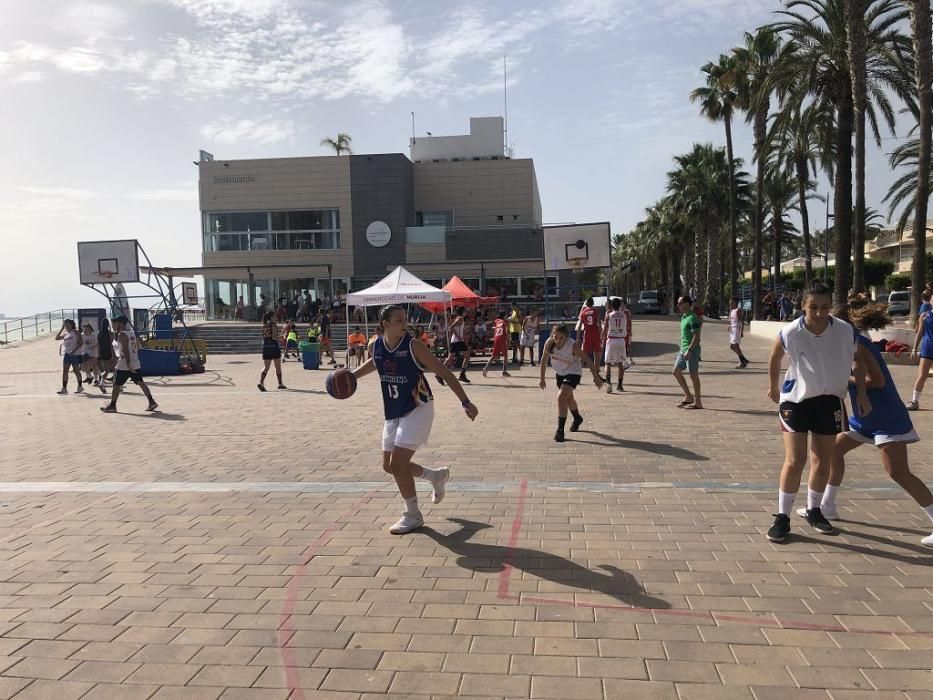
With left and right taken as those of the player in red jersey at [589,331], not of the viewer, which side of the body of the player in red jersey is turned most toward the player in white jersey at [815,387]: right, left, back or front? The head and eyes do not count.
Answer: back

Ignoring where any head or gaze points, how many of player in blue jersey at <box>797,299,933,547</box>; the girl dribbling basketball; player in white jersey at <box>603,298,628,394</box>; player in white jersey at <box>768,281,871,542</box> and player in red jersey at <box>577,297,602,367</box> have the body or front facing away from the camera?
2

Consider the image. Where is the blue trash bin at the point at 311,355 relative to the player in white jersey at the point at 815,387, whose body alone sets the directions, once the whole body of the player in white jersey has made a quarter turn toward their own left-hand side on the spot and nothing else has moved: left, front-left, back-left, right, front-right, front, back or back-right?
back-left

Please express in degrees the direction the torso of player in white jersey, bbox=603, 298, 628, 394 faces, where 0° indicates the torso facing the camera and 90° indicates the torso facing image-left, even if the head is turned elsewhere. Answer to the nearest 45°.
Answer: approximately 180°

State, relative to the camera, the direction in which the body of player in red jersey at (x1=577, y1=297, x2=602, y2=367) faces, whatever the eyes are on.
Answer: away from the camera

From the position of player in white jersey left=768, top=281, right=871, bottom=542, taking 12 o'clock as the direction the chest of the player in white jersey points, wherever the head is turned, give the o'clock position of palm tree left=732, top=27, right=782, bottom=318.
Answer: The palm tree is roughly at 6 o'clock from the player in white jersey.

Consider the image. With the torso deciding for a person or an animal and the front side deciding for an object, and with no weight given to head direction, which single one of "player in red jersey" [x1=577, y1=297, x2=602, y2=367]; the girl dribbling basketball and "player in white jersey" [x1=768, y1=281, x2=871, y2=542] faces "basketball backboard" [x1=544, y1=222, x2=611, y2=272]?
the player in red jersey
